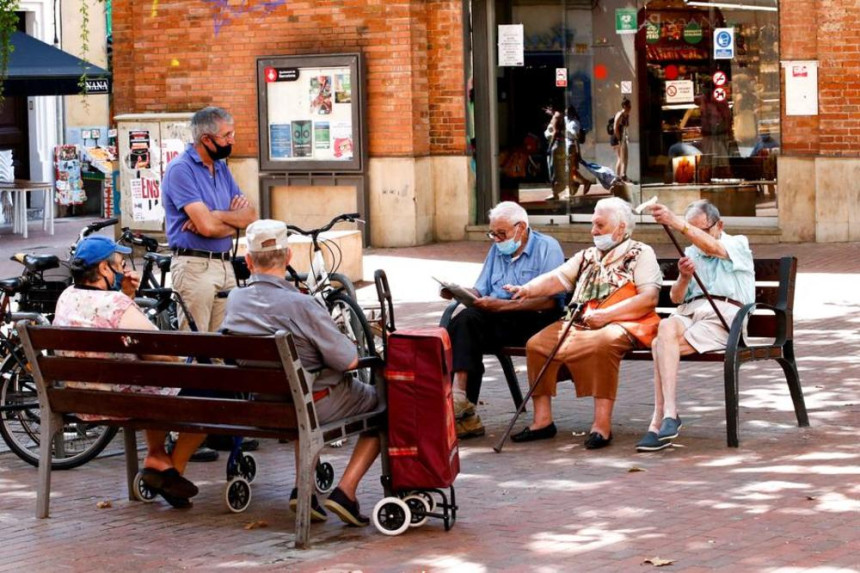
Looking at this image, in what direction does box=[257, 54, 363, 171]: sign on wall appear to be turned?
toward the camera

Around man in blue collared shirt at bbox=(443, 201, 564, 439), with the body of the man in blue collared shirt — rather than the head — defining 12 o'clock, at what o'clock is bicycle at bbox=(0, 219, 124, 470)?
The bicycle is roughly at 1 o'clock from the man in blue collared shirt.

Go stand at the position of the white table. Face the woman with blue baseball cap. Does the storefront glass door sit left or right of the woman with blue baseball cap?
left

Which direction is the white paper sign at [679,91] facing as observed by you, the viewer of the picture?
facing the viewer

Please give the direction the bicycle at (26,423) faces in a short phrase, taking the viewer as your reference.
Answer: facing to the right of the viewer

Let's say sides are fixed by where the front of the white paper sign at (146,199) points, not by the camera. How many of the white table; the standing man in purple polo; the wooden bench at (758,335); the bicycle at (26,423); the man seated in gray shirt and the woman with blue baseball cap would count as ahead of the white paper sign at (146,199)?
5

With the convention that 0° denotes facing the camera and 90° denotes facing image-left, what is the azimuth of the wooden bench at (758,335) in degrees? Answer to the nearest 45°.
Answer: approximately 45°

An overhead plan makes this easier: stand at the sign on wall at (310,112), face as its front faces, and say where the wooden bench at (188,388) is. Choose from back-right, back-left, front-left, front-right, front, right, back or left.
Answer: front

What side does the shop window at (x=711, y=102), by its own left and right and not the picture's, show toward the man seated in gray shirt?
front

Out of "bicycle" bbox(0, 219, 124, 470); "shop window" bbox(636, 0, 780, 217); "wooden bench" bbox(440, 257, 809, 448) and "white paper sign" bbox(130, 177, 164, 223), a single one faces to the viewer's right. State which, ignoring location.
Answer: the bicycle

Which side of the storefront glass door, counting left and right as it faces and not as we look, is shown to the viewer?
front

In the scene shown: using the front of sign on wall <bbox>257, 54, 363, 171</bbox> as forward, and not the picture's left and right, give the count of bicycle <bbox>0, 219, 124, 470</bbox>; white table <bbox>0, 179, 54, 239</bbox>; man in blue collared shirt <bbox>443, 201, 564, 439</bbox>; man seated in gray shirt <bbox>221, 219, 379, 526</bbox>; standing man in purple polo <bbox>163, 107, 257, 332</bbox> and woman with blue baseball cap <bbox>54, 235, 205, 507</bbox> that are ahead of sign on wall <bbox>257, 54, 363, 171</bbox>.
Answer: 5
